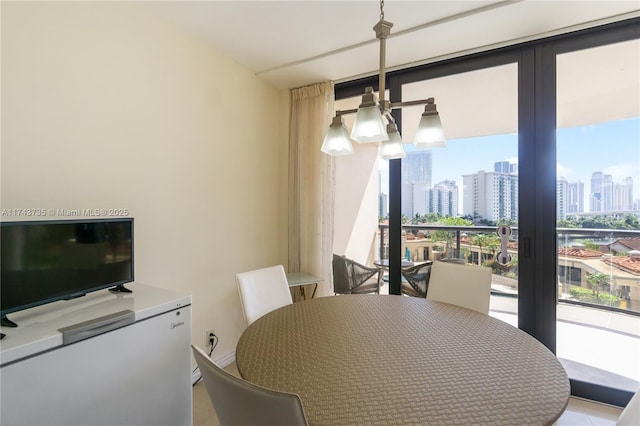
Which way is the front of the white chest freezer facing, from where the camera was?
facing the viewer and to the right of the viewer

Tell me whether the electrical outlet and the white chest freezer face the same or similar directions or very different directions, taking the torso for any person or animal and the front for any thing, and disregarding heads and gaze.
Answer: same or similar directions

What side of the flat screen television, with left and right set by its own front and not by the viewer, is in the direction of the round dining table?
front

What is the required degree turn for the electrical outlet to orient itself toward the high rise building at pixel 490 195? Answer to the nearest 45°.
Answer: approximately 45° to its left

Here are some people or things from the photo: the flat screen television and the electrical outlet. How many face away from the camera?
0

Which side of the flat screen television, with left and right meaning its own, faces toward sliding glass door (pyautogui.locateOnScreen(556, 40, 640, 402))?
front

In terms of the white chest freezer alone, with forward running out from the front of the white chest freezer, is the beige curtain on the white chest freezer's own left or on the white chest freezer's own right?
on the white chest freezer's own left

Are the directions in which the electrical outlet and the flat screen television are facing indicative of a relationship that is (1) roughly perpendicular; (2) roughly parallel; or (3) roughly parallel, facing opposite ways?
roughly parallel
